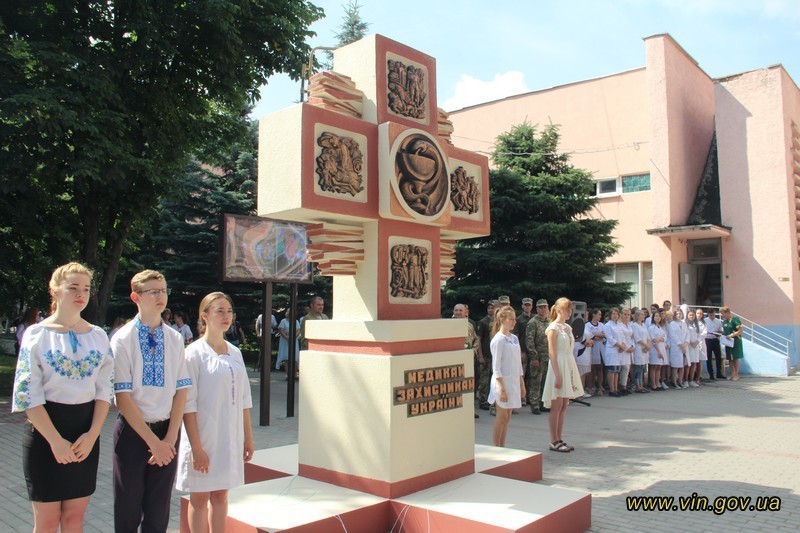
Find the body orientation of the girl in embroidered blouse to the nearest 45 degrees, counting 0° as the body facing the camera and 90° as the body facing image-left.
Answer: approximately 315°

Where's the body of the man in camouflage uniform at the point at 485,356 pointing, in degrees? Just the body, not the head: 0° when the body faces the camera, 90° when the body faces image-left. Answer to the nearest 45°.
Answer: approximately 315°

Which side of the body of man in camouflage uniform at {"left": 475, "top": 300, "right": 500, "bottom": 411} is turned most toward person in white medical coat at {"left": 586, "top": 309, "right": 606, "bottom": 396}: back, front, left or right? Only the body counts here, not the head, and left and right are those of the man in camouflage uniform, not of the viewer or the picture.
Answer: left

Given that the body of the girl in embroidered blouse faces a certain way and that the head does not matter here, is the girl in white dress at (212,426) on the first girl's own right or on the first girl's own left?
on the first girl's own left

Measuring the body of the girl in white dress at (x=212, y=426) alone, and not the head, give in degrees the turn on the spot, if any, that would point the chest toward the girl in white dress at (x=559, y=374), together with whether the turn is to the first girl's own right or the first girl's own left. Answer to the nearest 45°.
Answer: approximately 90° to the first girl's own left

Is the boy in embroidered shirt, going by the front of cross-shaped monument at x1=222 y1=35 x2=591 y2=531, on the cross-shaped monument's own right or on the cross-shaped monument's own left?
on the cross-shaped monument's own right
